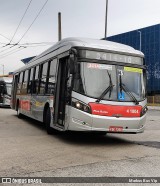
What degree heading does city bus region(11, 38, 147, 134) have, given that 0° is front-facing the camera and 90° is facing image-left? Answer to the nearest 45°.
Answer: approximately 315°

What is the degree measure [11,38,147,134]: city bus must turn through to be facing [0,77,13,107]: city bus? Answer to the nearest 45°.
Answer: approximately 135° to its left
